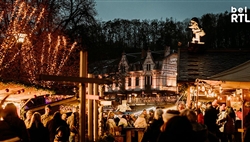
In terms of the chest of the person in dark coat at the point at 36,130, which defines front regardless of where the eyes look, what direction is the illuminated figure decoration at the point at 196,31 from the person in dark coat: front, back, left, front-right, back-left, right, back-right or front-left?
front-right

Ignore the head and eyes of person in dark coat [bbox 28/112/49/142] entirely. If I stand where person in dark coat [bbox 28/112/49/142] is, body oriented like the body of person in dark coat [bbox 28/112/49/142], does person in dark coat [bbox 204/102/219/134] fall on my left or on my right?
on my right

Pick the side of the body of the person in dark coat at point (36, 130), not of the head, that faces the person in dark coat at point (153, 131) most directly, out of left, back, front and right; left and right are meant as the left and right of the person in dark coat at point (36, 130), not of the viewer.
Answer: right

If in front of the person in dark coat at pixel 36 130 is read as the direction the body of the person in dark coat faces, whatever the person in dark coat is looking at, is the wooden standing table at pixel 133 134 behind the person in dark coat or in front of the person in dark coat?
in front

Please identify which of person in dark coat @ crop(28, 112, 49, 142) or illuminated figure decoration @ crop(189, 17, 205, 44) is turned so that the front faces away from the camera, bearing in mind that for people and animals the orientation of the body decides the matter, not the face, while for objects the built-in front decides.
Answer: the person in dark coat

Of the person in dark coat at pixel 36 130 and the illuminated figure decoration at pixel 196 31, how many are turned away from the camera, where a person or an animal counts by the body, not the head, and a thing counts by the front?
1

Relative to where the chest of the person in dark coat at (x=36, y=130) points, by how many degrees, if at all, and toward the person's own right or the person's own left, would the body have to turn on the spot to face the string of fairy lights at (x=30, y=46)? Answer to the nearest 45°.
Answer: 0° — they already face it

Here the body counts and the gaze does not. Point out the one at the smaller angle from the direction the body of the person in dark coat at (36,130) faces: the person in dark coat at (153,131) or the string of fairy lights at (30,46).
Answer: the string of fairy lights

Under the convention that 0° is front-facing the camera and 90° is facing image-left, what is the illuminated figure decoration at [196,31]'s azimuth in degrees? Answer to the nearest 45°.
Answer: approximately 45°

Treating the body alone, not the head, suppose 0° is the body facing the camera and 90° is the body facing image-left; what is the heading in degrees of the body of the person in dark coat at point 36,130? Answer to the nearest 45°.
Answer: approximately 180°
